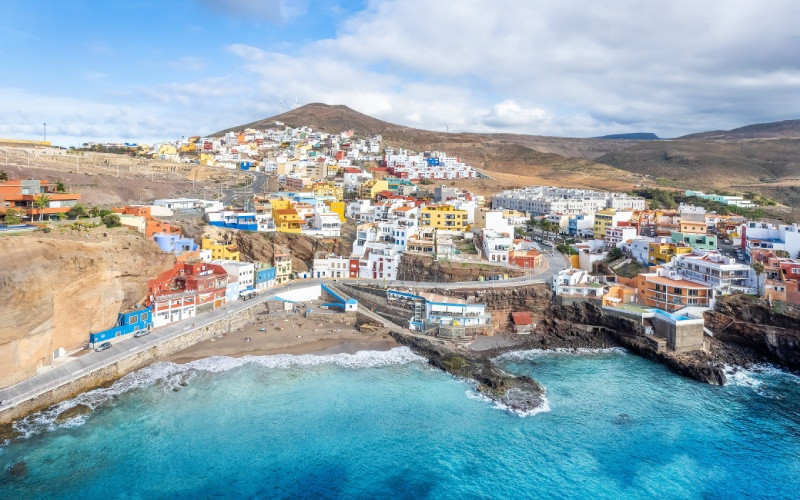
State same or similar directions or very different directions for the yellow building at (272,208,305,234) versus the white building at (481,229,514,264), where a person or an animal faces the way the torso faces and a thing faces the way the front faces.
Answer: same or similar directions

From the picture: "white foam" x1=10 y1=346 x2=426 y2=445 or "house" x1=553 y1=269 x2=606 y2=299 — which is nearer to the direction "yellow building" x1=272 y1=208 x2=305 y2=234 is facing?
the white foam

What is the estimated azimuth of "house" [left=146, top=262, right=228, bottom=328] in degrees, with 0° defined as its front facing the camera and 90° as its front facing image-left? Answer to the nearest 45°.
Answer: approximately 315°

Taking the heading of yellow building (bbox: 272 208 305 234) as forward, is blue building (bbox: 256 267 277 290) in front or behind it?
in front

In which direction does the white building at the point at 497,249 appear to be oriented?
toward the camera

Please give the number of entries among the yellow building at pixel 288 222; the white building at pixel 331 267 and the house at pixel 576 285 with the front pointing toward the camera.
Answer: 3

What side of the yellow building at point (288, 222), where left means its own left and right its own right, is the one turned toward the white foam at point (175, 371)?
front

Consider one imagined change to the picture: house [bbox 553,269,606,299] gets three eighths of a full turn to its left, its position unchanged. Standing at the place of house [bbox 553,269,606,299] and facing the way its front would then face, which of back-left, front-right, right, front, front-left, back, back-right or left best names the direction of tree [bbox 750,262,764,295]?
front-right

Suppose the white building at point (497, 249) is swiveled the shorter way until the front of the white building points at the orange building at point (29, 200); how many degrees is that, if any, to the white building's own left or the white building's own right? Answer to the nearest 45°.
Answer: approximately 90° to the white building's own right

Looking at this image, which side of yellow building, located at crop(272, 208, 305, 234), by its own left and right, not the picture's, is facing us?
front

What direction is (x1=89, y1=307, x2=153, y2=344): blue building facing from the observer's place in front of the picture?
facing the viewer and to the right of the viewer
